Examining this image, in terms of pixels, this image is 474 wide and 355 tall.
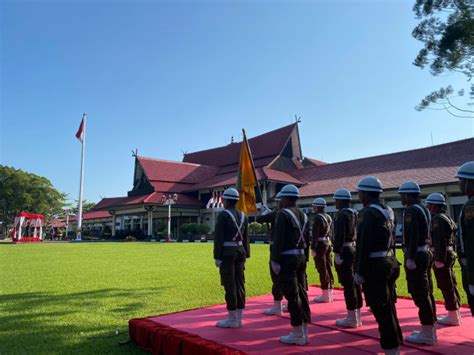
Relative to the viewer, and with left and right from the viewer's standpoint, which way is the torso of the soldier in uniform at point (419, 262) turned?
facing to the left of the viewer

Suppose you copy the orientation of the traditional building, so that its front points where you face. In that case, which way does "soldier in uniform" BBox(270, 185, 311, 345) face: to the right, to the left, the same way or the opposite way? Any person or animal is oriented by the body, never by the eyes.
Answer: to the right

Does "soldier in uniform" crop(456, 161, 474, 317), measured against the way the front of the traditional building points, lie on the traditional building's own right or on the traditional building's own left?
on the traditional building's own left

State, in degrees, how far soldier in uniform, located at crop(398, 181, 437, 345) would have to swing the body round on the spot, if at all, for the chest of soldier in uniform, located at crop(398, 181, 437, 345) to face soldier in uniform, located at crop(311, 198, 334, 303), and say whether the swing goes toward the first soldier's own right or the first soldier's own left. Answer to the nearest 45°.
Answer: approximately 45° to the first soldier's own right

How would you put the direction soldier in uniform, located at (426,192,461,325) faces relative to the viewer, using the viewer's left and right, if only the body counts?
facing to the left of the viewer

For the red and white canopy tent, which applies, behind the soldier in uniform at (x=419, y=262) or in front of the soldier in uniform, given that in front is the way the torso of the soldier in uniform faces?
in front

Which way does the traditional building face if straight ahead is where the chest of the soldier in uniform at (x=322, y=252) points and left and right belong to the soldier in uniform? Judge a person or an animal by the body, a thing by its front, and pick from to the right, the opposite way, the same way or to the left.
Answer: to the left

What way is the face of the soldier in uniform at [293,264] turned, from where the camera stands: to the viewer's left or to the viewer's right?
to the viewer's left

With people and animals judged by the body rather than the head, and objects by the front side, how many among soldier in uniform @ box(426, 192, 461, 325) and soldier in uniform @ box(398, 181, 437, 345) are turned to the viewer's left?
2

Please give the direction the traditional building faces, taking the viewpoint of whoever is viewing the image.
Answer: facing the viewer and to the left of the viewer
